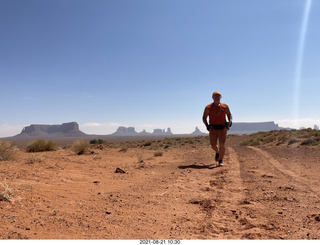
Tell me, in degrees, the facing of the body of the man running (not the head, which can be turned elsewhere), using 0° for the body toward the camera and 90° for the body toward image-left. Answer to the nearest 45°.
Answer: approximately 0°
